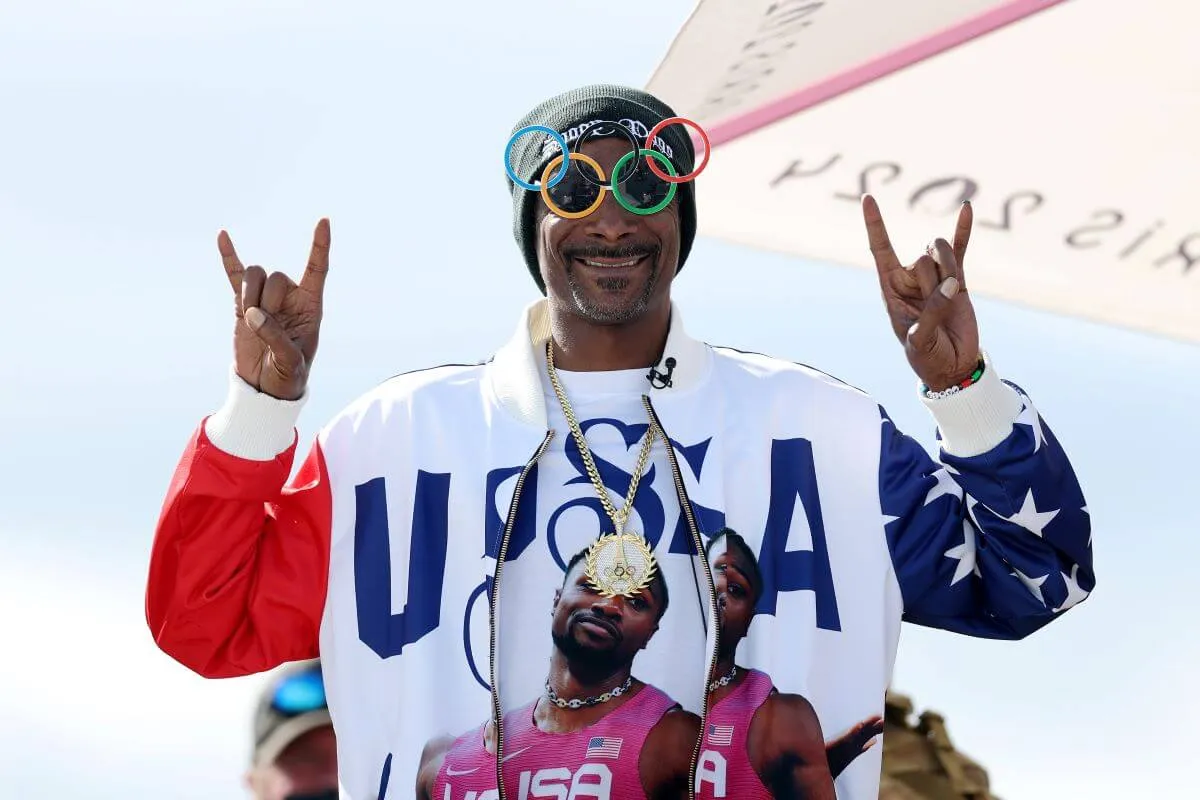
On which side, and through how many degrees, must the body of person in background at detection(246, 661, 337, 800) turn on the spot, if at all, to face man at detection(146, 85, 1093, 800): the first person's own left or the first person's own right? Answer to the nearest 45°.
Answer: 0° — they already face them

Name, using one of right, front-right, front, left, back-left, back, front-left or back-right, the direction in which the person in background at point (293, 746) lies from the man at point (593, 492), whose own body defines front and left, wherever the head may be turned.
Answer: back-right

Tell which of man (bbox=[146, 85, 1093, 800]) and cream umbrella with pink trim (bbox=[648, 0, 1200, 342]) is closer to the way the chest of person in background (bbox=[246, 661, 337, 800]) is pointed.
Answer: the man

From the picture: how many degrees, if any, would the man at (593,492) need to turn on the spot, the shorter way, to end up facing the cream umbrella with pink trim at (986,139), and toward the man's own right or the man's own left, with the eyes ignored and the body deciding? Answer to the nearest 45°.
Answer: approximately 135° to the man's own left
